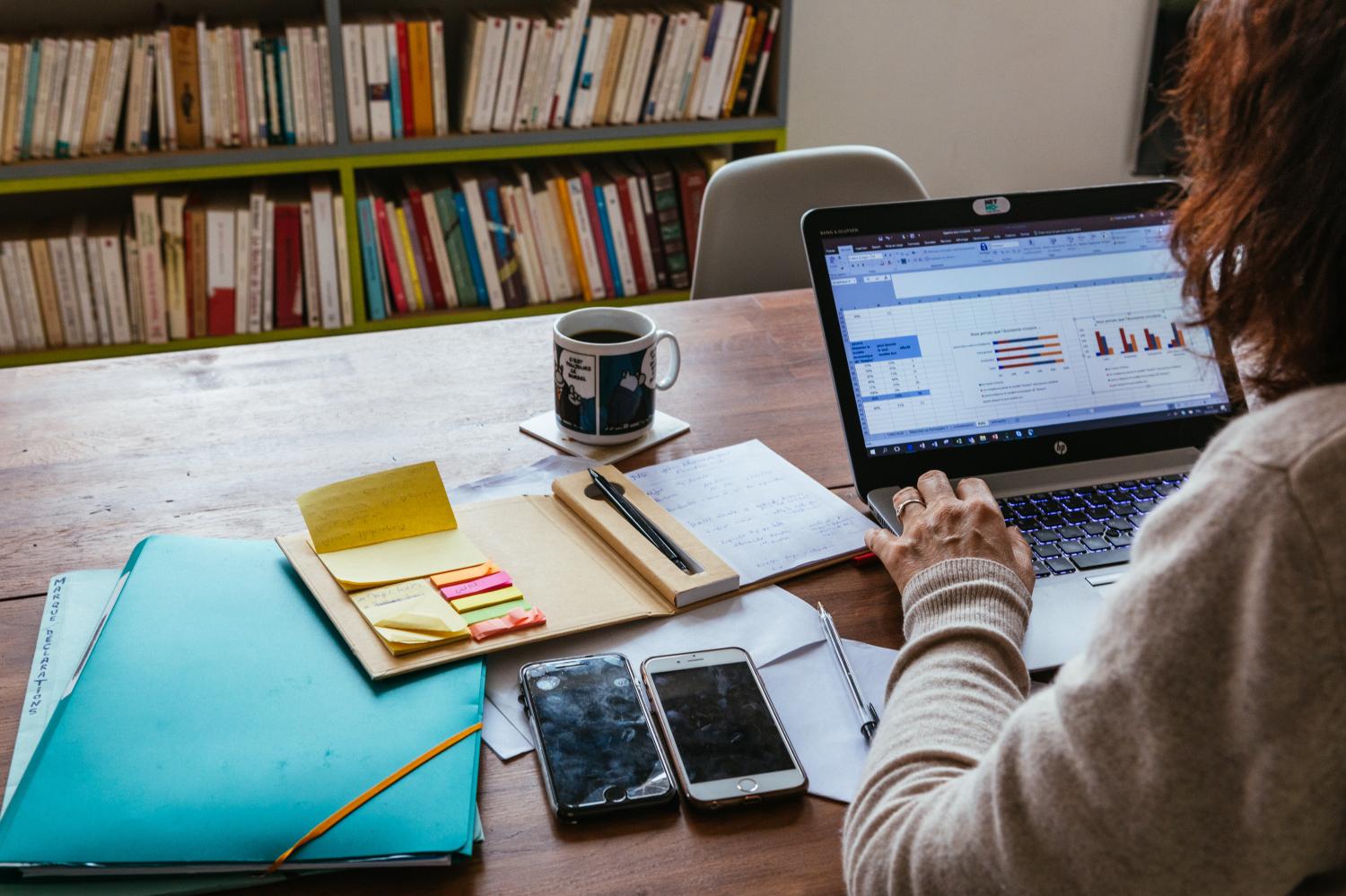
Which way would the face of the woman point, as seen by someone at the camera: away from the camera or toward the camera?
away from the camera

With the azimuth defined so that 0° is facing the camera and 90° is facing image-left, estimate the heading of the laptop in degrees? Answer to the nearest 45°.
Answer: approximately 0°

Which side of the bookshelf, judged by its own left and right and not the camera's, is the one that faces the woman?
front

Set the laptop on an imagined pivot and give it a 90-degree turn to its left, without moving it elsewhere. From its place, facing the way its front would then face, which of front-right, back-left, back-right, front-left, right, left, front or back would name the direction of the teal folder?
back-right

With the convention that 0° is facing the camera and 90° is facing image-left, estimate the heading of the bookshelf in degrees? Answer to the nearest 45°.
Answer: approximately 0°

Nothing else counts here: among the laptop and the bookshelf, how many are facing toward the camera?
2

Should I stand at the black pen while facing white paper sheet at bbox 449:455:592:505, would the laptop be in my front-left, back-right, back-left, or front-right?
back-right

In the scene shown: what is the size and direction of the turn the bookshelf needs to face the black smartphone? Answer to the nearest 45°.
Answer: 0° — it already faces it

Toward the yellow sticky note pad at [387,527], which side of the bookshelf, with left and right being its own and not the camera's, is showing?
front
